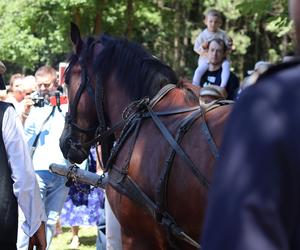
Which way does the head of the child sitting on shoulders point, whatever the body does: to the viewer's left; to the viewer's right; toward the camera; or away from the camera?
toward the camera

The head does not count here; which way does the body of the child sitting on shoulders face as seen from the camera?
toward the camera

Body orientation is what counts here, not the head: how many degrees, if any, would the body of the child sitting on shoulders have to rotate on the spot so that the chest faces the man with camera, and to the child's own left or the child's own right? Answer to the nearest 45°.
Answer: approximately 45° to the child's own right

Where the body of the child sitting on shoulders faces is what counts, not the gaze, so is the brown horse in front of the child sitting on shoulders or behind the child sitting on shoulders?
in front

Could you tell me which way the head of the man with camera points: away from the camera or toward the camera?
toward the camera

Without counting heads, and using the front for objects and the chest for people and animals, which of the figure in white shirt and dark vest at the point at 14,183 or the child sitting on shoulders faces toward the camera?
the child sitting on shoulders

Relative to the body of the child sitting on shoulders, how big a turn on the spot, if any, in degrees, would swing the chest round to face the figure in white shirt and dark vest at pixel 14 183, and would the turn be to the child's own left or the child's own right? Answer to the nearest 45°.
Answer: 0° — they already face them

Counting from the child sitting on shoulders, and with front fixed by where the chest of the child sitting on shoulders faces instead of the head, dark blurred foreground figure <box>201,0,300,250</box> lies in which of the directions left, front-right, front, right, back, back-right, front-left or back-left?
front

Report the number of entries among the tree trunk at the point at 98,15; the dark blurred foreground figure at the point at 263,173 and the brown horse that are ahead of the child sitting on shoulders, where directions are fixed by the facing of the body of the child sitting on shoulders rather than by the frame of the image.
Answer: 2
